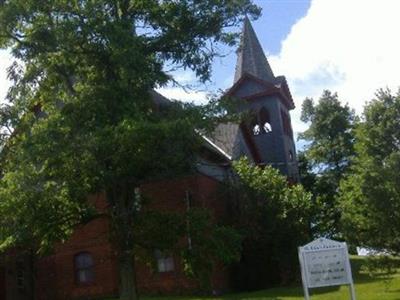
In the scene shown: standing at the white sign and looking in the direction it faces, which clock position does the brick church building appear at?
The brick church building is roughly at 5 o'clock from the white sign.

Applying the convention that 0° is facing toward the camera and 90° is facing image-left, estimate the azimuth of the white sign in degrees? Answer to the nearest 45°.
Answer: approximately 0°

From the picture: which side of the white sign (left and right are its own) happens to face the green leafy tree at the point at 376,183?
back

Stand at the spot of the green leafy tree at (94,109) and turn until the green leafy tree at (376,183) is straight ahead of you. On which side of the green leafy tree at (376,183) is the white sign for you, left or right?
right

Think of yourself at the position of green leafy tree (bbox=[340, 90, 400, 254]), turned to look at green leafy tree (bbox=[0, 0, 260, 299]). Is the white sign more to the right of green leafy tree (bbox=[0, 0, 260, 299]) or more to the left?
left
